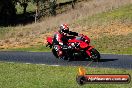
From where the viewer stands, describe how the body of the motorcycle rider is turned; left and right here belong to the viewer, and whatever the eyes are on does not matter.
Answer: facing the viewer and to the right of the viewer
